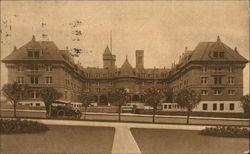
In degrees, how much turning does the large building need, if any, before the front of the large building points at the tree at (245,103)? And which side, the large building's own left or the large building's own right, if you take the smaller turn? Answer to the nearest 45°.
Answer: approximately 90° to the large building's own left

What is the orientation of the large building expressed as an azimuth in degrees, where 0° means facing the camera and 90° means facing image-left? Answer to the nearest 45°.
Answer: approximately 0°
